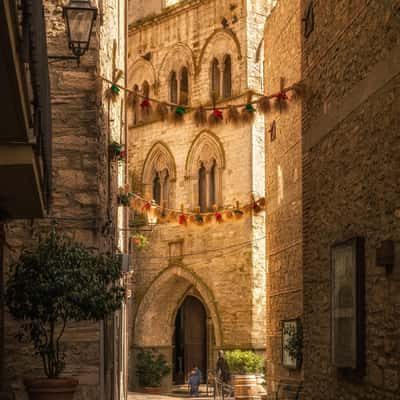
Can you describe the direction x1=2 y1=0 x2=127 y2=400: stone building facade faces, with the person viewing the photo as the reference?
facing the viewer and to the right of the viewer

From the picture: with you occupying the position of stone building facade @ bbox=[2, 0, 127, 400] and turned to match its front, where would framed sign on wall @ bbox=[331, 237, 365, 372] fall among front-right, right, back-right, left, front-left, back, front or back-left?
front

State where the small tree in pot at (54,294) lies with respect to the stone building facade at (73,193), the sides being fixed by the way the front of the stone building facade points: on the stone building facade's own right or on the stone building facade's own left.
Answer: on the stone building facade's own right

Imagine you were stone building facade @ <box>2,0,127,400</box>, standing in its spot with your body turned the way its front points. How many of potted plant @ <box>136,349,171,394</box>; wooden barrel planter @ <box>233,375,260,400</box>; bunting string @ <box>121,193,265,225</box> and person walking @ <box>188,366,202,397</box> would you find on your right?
0

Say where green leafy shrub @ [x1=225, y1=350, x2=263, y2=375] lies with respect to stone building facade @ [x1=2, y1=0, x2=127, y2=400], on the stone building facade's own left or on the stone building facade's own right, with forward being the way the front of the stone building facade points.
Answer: on the stone building facade's own left
